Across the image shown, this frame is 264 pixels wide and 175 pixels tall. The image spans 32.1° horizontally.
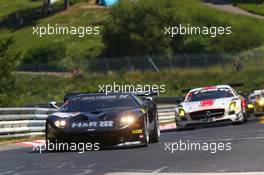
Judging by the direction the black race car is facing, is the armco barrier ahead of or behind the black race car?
behind

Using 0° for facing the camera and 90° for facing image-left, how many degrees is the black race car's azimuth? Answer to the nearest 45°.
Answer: approximately 0°

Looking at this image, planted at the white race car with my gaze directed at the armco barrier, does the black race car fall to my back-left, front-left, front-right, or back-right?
front-left

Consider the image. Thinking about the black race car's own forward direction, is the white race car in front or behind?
behind

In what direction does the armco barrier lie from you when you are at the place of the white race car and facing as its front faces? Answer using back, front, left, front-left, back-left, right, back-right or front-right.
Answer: right

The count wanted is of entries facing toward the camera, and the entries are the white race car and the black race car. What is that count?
2

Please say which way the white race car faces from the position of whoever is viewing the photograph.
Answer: facing the viewer

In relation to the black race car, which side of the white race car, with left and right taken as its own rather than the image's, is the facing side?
front

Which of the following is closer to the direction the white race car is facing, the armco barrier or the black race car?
the black race car

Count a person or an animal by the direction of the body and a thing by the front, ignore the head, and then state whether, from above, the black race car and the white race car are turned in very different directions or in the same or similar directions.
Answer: same or similar directions

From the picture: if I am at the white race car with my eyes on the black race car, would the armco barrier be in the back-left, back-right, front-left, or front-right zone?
front-right
